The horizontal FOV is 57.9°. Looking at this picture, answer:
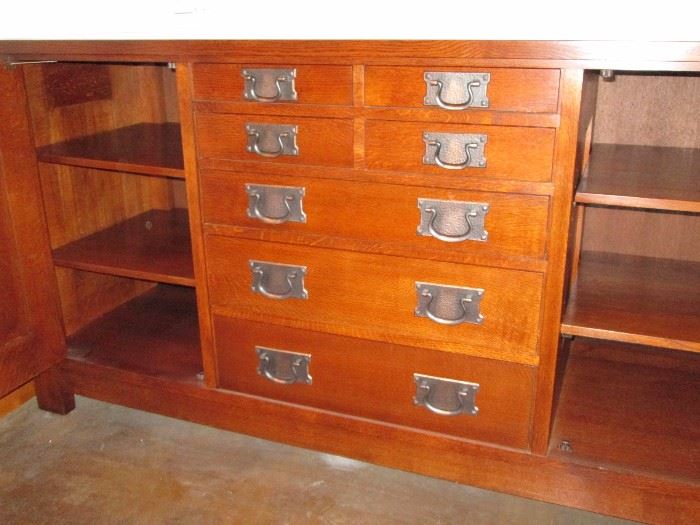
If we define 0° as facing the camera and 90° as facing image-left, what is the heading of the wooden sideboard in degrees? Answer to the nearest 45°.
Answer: approximately 45°
